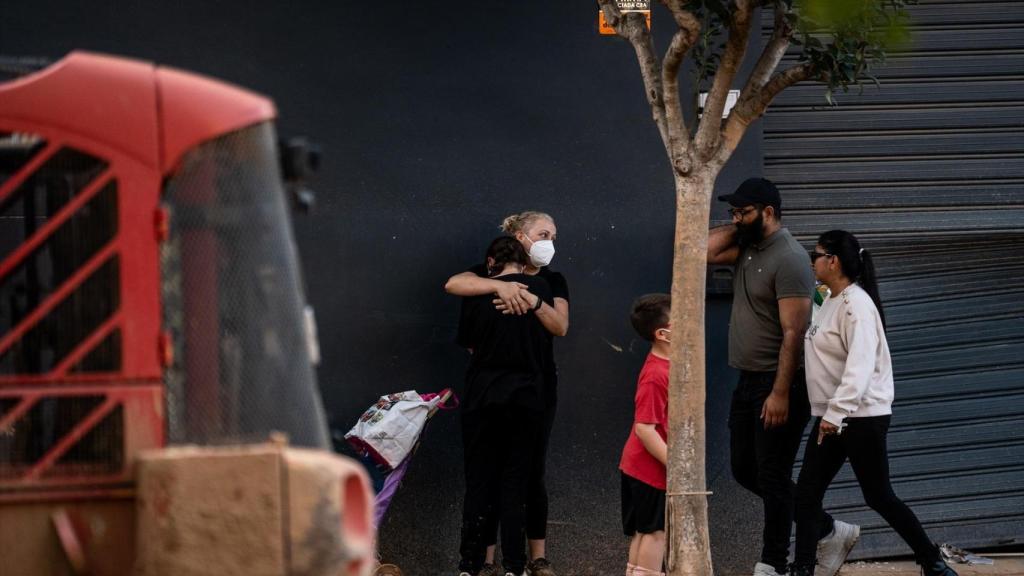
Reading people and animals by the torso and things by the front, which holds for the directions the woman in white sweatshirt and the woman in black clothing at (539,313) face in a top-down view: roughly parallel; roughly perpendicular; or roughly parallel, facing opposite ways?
roughly perpendicular

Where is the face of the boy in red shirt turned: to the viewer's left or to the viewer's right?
to the viewer's right

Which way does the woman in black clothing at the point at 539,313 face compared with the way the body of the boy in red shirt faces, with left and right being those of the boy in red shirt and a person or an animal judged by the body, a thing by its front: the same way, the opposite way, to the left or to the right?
to the right

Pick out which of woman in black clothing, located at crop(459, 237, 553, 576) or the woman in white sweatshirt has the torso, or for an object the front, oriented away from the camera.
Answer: the woman in black clothing

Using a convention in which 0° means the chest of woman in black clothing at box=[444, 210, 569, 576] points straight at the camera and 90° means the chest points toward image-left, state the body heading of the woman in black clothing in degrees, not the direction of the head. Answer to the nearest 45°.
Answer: approximately 0°

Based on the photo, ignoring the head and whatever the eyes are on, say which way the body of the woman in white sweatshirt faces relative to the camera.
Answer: to the viewer's left

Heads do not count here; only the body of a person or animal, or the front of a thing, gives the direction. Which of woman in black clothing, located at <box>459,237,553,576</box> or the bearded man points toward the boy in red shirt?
the bearded man

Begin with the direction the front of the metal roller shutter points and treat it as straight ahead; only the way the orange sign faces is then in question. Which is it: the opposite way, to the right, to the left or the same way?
the same way

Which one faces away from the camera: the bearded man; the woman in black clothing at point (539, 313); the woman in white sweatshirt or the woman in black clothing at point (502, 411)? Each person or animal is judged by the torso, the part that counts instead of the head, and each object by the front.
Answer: the woman in black clothing at point (502, 411)

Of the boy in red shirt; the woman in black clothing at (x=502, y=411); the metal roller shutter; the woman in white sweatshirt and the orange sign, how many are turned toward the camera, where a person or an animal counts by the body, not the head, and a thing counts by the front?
2

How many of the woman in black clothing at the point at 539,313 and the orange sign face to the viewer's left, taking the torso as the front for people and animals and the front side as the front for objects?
0

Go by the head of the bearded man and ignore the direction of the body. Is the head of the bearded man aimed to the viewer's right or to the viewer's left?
to the viewer's left

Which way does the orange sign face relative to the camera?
toward the camera

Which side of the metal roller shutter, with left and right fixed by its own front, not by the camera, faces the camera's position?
front

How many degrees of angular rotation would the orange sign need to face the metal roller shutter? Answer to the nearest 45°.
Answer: approximately 90° to its left

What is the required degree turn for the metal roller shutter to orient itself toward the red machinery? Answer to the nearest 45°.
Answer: approximately 45° to its right

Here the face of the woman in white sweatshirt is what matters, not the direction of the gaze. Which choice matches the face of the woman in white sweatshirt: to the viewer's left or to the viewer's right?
to the viewer's left

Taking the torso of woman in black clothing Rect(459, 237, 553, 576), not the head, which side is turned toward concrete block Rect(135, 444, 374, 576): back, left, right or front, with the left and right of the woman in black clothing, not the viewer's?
back

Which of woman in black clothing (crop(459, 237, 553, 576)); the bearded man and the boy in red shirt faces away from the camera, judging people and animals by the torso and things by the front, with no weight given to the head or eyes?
the woman in black clothing
